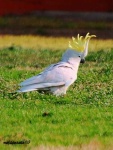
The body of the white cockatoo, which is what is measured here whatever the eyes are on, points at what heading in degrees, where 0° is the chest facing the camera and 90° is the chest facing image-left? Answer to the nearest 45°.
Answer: approximately 270°
